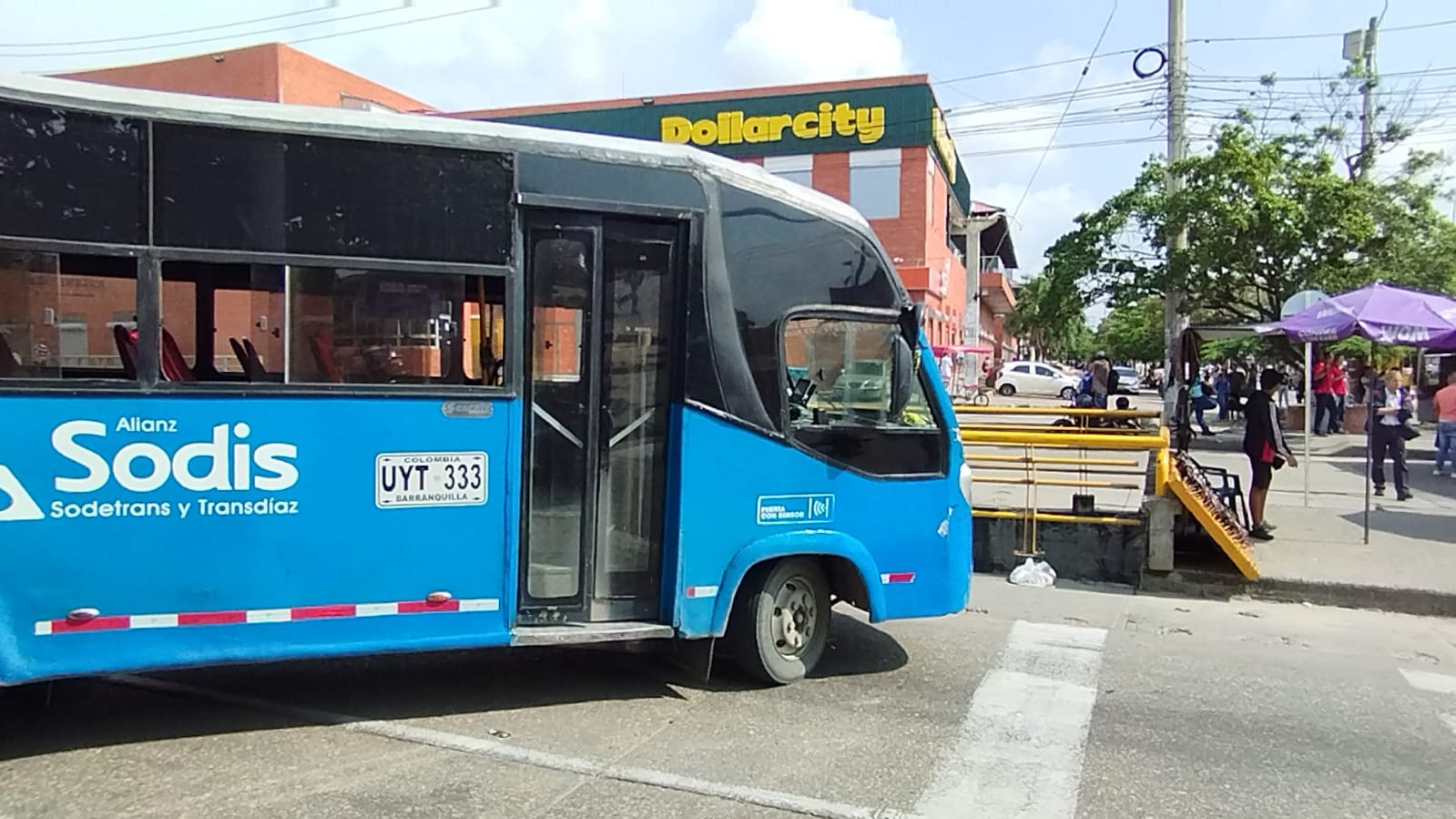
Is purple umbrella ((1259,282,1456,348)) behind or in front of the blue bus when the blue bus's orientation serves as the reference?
in front

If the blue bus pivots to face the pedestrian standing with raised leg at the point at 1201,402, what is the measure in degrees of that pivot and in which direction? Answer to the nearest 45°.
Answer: approximately 45° to its left

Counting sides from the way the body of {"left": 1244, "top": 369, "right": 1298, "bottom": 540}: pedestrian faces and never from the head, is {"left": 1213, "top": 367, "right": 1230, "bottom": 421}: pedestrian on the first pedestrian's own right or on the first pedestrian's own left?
on the first pedestrian's own left

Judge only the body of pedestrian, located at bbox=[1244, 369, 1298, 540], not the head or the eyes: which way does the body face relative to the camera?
to the viewer's right

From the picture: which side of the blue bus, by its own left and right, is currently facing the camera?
right

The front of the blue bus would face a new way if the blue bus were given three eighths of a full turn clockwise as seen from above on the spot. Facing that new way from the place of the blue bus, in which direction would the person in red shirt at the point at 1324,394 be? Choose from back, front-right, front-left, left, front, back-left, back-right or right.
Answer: back

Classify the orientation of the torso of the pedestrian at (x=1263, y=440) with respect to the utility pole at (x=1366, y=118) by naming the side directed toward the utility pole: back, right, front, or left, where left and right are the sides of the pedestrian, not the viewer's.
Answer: left

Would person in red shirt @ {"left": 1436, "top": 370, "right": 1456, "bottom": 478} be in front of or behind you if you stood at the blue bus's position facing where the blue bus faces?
in front
